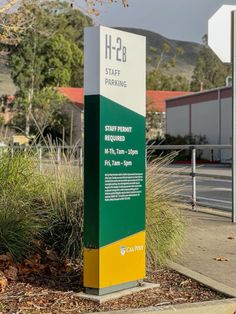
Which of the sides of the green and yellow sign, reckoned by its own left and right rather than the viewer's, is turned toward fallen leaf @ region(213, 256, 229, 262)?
left

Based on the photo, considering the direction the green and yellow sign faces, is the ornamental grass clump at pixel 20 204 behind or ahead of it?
behind

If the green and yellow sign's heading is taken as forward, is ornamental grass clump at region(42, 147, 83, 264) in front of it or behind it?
behind

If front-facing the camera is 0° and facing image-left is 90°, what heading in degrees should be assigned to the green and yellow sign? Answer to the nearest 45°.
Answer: approximately 315°
